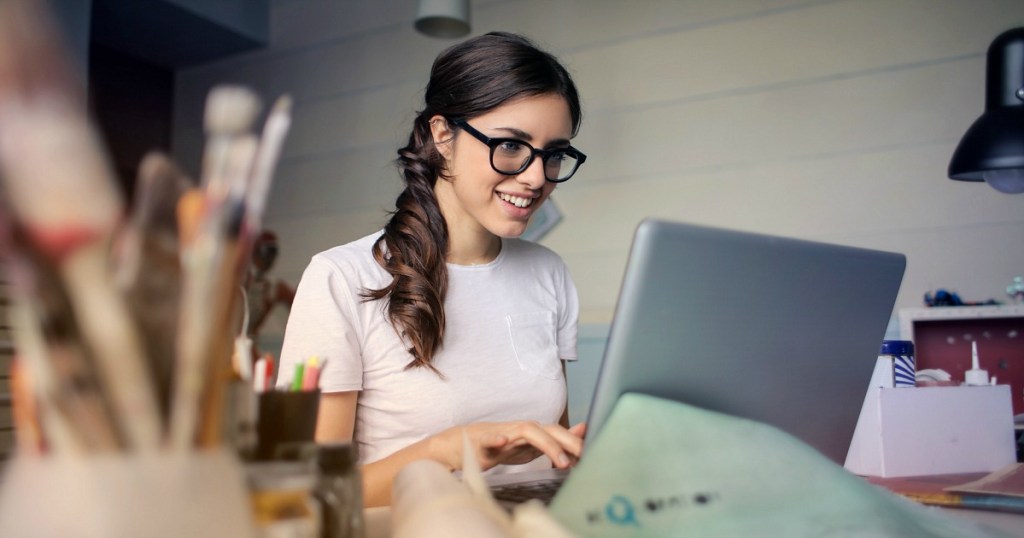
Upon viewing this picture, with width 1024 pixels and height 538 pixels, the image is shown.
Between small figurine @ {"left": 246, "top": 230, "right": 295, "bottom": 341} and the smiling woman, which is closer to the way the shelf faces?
the smiling woman

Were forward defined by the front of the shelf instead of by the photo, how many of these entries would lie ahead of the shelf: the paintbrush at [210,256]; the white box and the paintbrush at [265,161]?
3

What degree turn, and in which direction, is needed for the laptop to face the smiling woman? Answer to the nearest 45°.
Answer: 0° — it already faces them

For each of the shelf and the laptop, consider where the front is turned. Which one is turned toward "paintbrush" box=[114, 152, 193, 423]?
the shelf

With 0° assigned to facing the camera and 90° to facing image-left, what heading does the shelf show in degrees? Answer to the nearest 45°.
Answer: approximately 0°

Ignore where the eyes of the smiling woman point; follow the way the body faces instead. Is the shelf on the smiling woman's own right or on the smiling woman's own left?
on the smiling woman's own left

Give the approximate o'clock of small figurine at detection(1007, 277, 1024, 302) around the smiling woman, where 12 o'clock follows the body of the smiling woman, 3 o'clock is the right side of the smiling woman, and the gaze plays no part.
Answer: The small figurine is roughly at 10 o'clock from the smiling woman.

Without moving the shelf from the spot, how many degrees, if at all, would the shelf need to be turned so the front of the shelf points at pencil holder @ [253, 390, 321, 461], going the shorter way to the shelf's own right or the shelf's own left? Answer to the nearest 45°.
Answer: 0° — it already faces it

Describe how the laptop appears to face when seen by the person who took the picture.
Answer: facing away from the viewer and to the left of the viewer

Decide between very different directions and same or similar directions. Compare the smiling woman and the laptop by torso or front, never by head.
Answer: very different directions

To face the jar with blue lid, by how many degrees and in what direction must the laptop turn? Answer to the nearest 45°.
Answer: approximately 90° to its right

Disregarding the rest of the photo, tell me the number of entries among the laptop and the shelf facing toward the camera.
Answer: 1

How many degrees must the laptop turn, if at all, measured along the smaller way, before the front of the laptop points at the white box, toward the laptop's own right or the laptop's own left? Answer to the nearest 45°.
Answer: approximately 90° to the laptop's own right

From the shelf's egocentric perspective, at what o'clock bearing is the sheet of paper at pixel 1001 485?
The sheet of paper is roughly at 12 o'clock from the shelf.

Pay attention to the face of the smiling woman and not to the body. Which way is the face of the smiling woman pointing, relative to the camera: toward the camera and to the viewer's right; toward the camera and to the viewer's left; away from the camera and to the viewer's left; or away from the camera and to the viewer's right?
toward the camera and to the viewer's right
